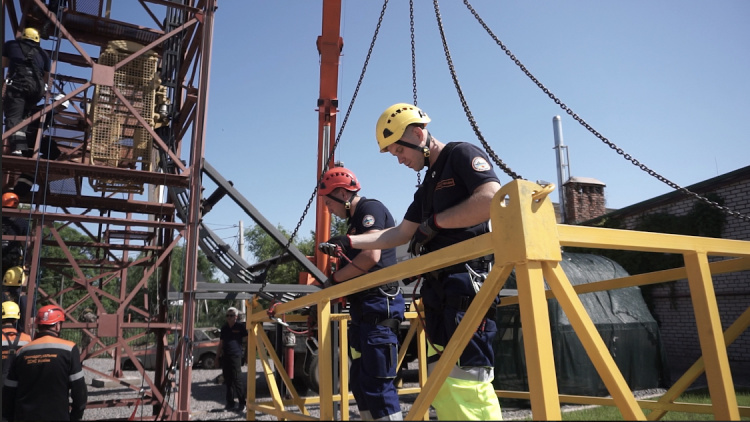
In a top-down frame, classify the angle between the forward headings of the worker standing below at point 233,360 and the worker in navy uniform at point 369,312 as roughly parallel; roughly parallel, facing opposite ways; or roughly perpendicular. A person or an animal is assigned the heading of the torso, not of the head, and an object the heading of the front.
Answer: roughly perpendicular

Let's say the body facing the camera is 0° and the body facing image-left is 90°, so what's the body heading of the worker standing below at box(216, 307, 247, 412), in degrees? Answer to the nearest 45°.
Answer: approximately 0°

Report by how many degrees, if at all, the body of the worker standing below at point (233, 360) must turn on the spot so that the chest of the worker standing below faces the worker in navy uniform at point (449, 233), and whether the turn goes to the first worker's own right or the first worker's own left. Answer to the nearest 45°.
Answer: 0° — they already face them

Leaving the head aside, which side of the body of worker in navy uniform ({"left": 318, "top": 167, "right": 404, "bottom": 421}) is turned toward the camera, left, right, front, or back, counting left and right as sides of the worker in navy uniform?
left

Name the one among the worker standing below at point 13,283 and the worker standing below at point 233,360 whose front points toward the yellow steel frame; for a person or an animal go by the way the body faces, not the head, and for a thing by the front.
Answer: the worker standing below at point 233,360
